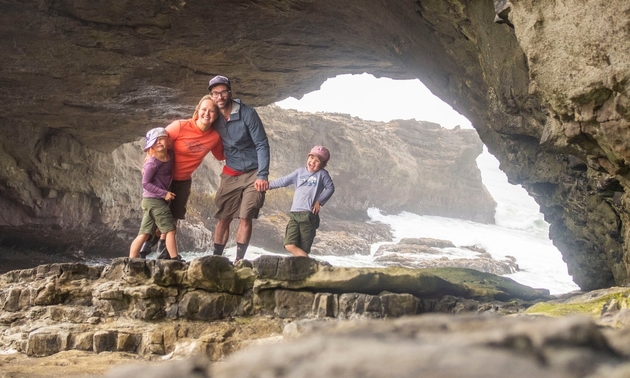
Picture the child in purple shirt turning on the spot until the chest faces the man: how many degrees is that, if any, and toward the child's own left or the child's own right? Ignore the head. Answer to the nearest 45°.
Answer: approximately 45° to the child's own left

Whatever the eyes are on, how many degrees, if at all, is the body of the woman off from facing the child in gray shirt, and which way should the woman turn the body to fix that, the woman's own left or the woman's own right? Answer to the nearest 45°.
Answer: approximately 90° to the woman's own left

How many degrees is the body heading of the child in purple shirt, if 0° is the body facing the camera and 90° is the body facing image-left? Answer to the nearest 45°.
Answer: approximately 315°
